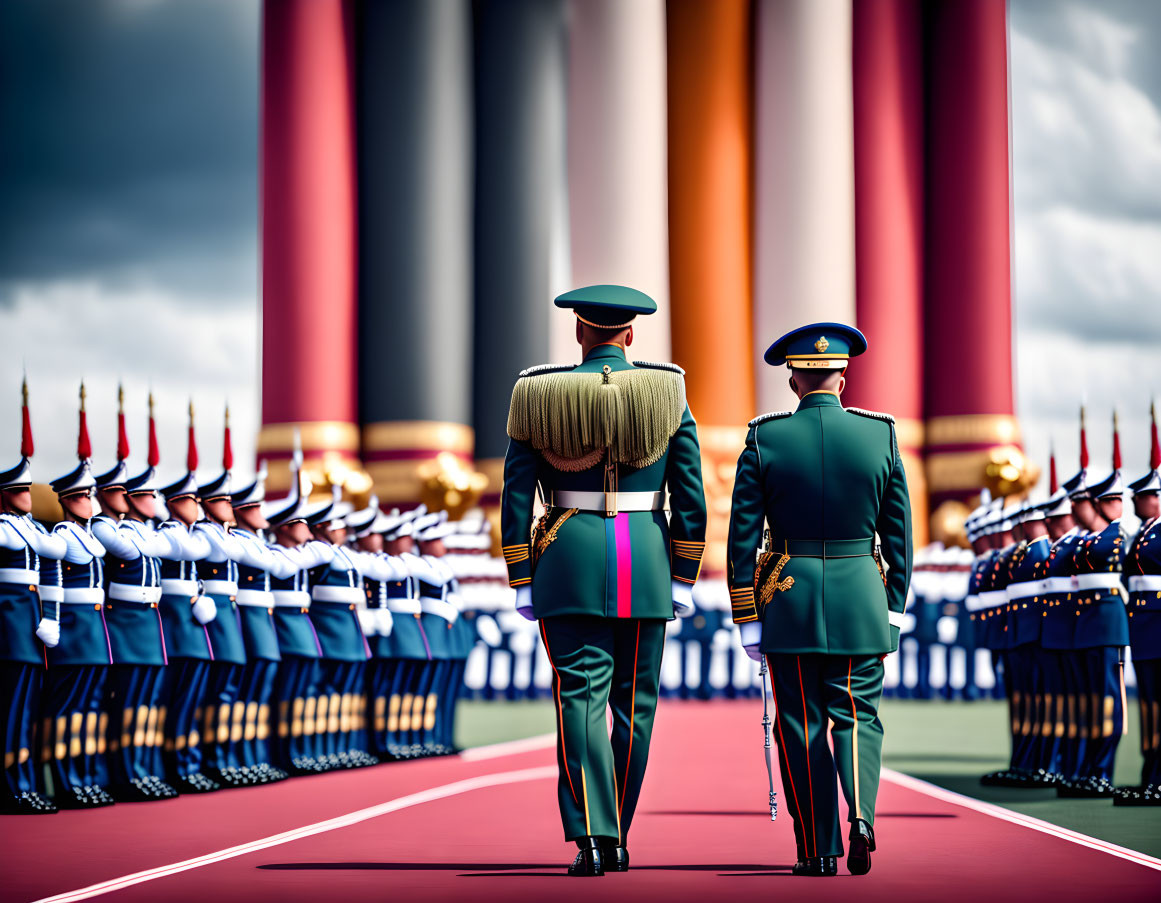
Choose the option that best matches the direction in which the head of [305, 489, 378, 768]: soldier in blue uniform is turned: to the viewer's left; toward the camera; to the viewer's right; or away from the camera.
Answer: to the viewer's right

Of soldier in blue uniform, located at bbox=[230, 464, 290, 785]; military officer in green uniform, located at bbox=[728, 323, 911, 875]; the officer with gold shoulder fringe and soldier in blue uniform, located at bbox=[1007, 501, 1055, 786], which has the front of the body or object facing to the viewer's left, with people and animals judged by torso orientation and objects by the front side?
soldier in blue uniform, located at bbox=[1007, 501, 1055, 786]

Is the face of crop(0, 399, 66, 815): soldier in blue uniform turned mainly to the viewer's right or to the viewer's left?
to the viewer's right

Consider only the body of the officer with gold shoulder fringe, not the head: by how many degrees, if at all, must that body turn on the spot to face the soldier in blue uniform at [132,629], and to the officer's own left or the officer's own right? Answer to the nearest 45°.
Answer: approximately 45° to the officer's own left

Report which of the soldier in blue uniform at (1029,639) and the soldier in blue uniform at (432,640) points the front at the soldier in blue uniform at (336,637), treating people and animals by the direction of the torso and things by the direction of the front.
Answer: the soldier in blue uniform at (1029,639)

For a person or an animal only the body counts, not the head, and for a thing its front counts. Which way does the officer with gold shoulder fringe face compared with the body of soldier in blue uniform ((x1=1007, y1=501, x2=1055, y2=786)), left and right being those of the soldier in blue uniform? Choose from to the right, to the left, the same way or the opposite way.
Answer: to the right

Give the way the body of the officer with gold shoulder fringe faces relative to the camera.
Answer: away from the camera

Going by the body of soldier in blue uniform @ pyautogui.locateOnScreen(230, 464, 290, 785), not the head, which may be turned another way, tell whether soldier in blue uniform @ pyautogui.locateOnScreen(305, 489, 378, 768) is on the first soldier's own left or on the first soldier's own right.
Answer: on the first soldier's own left

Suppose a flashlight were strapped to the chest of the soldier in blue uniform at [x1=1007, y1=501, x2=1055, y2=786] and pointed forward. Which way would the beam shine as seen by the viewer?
to the viewer's left

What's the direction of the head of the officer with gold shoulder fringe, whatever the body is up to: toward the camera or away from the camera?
away from the camera

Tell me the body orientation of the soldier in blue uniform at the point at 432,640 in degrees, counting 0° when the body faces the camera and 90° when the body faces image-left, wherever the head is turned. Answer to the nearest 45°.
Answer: approximately 270°

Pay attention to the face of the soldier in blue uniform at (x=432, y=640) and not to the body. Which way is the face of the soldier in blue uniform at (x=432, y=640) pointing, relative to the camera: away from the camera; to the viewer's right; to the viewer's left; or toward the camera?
to the viewer's right

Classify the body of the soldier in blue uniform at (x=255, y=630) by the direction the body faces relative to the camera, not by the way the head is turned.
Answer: to the viewer's right

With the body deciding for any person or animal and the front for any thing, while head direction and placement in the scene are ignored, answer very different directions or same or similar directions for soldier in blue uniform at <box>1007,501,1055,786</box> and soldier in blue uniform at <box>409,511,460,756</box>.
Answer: very different directions

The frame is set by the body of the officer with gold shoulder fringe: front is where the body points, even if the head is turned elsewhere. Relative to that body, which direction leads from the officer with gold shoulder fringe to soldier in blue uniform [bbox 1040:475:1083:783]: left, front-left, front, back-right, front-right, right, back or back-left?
front-right

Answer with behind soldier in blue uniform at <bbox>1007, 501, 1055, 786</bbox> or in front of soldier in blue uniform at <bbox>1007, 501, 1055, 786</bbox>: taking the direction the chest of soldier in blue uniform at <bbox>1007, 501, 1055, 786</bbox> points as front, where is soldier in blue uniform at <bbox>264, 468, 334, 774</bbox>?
in front

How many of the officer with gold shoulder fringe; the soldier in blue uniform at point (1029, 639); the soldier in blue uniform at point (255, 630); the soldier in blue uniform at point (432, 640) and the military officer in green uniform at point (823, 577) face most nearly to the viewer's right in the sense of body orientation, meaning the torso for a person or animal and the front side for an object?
2

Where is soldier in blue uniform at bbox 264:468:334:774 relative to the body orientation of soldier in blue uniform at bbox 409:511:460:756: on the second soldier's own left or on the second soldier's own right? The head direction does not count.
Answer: on the second soldier's own right
